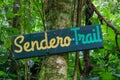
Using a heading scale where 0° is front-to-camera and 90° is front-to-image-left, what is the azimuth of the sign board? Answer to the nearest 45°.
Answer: approximately 0°
